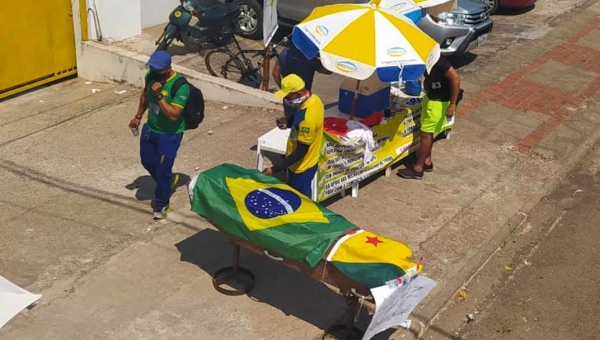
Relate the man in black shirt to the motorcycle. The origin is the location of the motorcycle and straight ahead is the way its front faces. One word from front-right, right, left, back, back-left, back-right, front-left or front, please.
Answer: left

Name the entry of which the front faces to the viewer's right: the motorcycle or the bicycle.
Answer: the bicycle

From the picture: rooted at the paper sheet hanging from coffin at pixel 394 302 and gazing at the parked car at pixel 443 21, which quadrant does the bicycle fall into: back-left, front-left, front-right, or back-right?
front-left

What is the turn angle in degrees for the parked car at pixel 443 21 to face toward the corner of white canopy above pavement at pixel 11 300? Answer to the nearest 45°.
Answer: approximately 45° to its right

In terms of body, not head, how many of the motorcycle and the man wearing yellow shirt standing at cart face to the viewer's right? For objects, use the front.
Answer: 0

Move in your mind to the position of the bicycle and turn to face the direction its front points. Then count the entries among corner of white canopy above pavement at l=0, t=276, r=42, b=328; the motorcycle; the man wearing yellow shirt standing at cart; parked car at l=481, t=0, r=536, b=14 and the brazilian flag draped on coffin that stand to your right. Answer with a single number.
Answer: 3

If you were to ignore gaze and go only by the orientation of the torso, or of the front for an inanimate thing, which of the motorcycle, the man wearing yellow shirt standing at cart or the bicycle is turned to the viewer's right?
the bicycle

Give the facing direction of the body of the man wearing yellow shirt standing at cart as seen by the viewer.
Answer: to the viewer's left

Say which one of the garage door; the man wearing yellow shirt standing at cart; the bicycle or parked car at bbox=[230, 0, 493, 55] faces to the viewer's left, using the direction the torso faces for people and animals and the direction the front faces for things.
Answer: the man wearing yellow shirt standing at cart

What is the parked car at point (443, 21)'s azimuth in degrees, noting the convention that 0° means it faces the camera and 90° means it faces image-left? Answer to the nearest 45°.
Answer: approximately 315°

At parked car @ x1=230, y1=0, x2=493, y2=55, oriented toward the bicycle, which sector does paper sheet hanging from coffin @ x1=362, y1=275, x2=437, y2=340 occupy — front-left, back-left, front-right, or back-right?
front-left

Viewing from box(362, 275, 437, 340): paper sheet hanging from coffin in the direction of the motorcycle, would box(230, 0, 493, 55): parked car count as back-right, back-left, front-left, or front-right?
front-right
